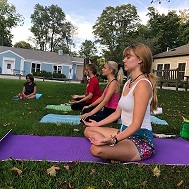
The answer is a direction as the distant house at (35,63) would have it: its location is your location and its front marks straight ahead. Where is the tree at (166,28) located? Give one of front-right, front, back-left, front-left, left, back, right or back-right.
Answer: left

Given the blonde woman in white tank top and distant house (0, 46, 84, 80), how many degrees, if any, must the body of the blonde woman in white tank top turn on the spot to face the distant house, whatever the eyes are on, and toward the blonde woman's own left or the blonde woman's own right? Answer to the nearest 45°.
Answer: approximately 90° to the blonde woman's own right

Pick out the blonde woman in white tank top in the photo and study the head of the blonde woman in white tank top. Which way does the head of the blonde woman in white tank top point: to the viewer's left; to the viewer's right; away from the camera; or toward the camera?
to the viewer's left

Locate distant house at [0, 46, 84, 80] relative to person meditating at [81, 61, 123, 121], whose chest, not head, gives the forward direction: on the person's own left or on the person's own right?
on the person's own right

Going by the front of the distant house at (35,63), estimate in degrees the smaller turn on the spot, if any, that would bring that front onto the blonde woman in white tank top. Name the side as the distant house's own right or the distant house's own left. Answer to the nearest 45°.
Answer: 0° — it already faces them

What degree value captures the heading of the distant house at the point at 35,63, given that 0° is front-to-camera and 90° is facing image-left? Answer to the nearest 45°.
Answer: approximately 0°
